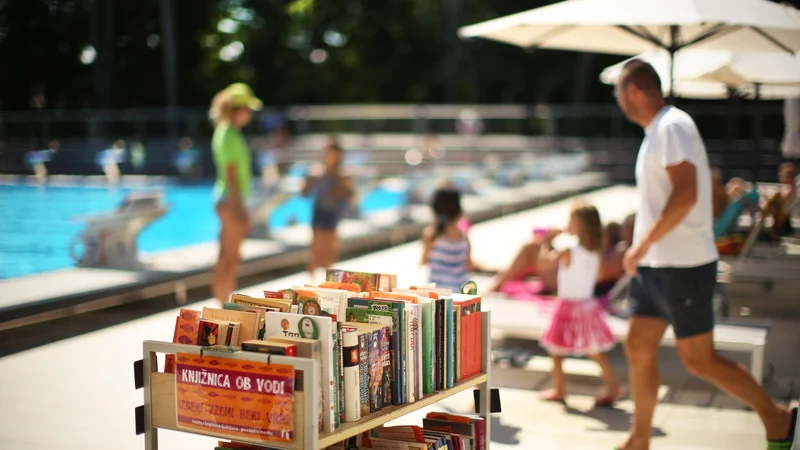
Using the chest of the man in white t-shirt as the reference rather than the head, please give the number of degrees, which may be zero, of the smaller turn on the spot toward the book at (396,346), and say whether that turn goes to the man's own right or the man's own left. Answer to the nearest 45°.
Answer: approximately 45° to the man's own left

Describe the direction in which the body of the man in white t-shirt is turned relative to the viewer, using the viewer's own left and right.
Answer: facing to the left of the viewer

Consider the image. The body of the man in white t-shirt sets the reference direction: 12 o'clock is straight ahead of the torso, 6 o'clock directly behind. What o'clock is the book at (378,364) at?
The book is roughly at 10 o'clock from the man in white t-shirt.

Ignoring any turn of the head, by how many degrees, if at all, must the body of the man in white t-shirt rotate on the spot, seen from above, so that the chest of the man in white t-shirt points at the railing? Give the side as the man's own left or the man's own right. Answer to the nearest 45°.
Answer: approximately 90° to the man's own right

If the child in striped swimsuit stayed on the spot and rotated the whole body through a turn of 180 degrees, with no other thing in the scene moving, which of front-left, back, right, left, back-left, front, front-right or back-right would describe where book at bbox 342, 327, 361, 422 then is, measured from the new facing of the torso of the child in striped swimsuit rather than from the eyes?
front

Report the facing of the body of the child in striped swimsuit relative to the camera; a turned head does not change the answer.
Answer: away from the camera

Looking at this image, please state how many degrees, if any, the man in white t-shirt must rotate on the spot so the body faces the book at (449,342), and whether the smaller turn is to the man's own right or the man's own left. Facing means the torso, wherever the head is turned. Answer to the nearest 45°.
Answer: approximately 45° to the man's own left

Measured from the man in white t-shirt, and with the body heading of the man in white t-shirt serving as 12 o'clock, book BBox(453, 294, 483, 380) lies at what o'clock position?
The book is roughly at 10 o'clock from the man in white t-shirt.

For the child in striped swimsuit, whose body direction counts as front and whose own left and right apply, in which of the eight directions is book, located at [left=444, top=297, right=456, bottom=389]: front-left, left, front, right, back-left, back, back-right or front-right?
back

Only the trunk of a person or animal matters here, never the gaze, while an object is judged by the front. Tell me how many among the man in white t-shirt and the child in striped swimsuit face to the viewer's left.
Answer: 1

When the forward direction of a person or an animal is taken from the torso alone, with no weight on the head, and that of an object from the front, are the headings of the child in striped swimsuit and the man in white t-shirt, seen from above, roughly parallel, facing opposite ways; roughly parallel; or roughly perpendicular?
roughly perpendicular
